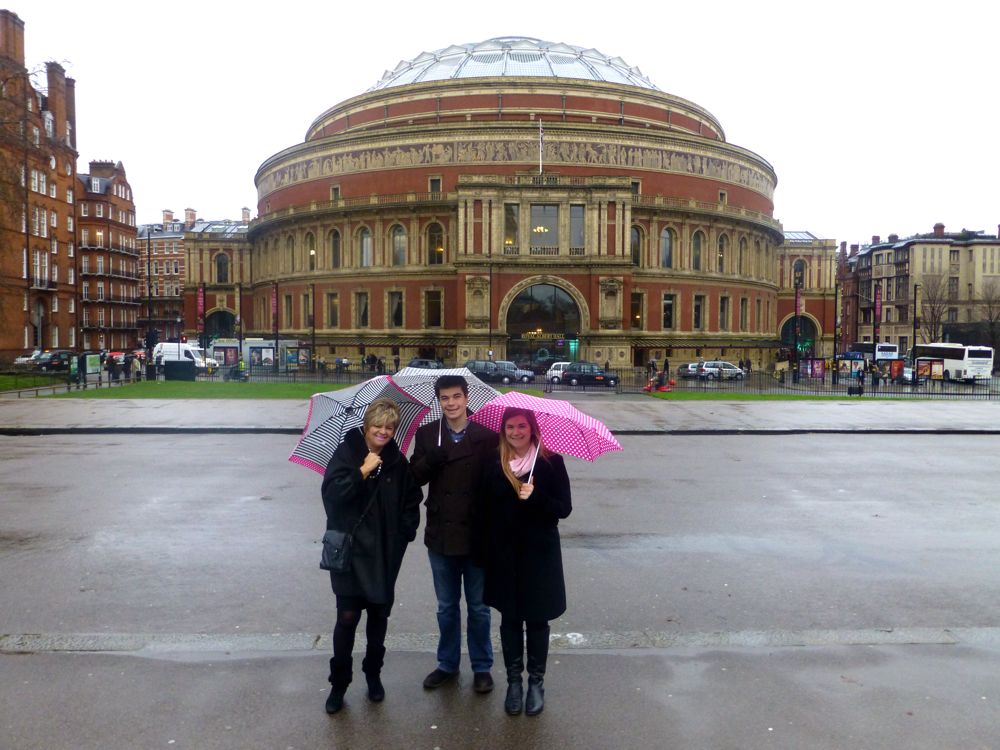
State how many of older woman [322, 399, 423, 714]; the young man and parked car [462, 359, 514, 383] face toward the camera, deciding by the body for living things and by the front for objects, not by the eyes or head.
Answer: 2

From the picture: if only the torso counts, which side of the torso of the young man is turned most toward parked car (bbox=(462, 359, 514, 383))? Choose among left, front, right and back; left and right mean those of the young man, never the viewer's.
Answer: back

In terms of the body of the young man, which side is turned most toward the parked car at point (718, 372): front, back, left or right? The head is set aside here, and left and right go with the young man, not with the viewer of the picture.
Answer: back

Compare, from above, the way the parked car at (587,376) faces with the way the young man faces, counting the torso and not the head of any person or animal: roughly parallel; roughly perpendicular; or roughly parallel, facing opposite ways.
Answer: roughly perpendicular

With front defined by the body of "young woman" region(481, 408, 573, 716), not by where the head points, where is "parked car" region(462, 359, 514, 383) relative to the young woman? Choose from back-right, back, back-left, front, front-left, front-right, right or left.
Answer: back

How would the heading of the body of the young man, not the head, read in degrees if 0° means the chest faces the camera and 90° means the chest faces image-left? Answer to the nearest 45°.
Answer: approximately 0°
